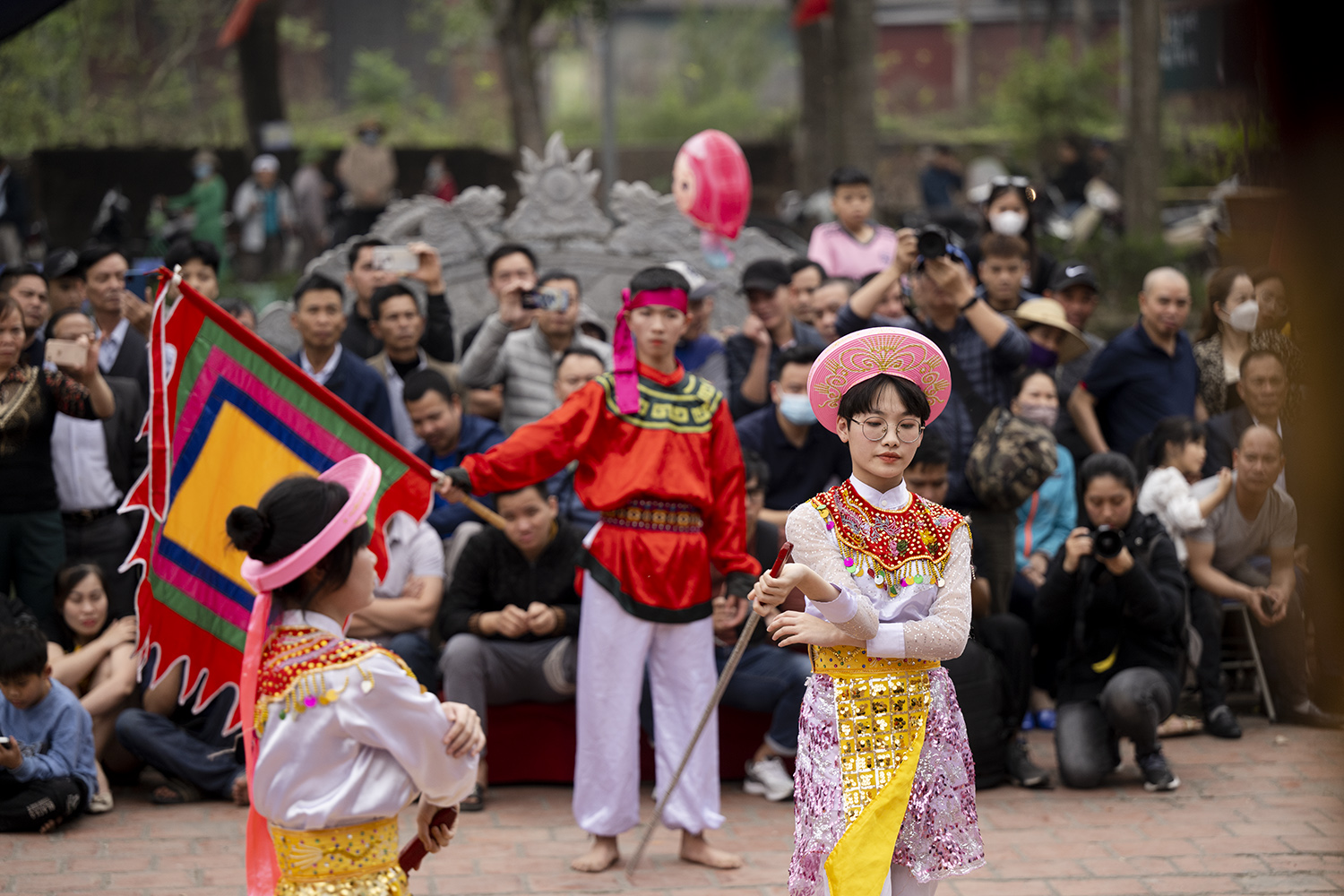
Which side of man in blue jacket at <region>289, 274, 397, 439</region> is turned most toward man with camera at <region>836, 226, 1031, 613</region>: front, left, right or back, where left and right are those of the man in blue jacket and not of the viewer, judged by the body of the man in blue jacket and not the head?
left

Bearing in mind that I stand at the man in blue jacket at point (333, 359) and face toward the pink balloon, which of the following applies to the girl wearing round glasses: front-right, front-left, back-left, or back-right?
back-right

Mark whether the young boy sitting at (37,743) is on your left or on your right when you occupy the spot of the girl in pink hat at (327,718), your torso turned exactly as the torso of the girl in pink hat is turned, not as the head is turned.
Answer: on your left

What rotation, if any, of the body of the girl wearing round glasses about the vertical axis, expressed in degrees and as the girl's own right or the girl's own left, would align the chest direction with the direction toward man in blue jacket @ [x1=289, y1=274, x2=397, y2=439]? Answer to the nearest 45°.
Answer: approximately 135° to the girl's own right

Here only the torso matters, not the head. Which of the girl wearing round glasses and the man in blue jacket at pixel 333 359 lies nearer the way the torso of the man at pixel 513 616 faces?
the girl wearing round glasses

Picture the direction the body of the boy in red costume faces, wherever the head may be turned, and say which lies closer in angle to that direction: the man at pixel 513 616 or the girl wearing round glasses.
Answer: the girl wearing round glasses

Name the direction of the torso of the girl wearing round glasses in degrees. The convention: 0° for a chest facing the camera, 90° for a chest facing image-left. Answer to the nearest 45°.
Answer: approximately 0°
